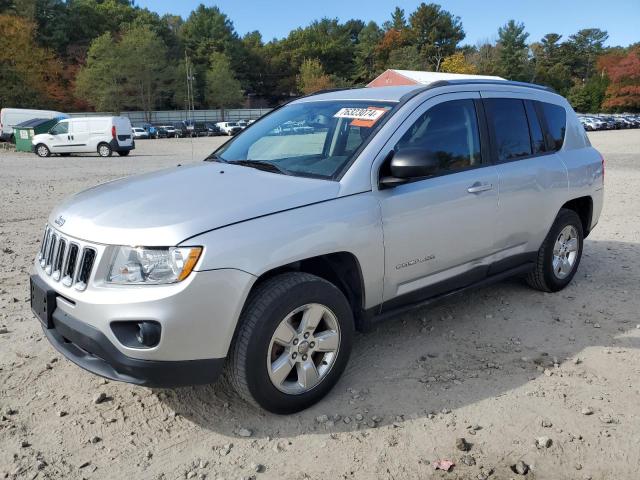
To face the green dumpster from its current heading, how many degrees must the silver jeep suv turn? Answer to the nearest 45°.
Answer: approximately 90° to its right

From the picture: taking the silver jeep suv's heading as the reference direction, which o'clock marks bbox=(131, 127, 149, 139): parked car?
The parked car is roughly at 4 o'clock from the silver jeep suv.

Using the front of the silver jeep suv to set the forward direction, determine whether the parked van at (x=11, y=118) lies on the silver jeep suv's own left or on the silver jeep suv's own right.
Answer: on the silver jeep suv's own right

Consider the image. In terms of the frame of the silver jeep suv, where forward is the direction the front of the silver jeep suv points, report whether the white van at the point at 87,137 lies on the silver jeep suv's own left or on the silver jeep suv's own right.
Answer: on the silver jeep suv's own right

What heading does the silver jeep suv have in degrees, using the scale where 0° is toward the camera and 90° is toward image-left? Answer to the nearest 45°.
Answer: approximately 45°
